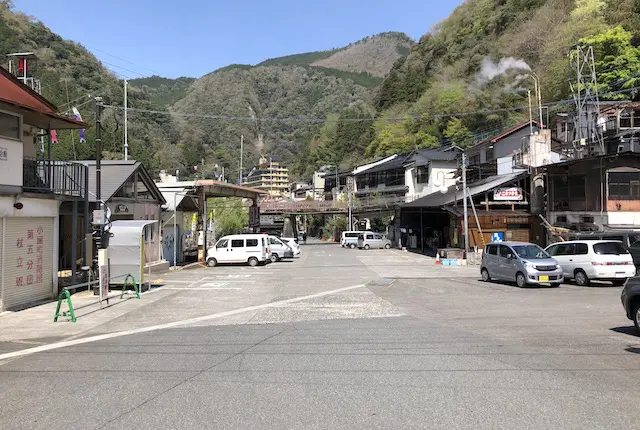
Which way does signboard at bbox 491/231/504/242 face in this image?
toward the camera

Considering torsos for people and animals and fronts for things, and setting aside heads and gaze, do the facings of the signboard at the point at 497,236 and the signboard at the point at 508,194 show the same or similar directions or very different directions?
same or similar directions

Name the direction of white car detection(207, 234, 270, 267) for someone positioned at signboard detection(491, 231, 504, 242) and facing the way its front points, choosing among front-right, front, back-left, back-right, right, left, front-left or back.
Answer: front-right

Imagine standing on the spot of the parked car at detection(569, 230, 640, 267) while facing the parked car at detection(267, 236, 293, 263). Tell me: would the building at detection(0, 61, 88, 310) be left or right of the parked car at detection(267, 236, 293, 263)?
left

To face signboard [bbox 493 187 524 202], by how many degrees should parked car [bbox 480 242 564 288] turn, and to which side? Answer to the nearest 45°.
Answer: approximately 135° to its left

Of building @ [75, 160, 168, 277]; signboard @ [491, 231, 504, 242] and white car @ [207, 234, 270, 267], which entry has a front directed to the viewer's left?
the white car

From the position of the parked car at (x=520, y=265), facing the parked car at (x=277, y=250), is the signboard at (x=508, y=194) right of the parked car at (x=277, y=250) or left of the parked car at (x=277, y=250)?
right

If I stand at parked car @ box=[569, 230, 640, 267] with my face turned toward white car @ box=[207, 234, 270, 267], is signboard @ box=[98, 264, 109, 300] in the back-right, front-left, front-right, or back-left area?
front-left

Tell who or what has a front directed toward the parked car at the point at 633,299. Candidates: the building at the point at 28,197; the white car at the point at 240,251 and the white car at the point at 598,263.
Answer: the building

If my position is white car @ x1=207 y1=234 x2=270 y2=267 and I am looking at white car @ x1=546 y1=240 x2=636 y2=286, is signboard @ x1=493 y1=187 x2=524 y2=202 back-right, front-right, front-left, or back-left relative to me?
front-left

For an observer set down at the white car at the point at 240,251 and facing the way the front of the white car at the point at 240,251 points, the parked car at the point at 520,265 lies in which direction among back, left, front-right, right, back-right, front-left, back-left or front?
back-left

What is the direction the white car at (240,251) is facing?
to the viewer's left

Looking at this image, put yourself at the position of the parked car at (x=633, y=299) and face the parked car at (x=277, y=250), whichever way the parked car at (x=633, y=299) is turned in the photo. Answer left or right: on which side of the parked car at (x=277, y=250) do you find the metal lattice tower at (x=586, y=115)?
right

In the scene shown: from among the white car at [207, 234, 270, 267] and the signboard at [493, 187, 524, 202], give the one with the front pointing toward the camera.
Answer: the signboard
